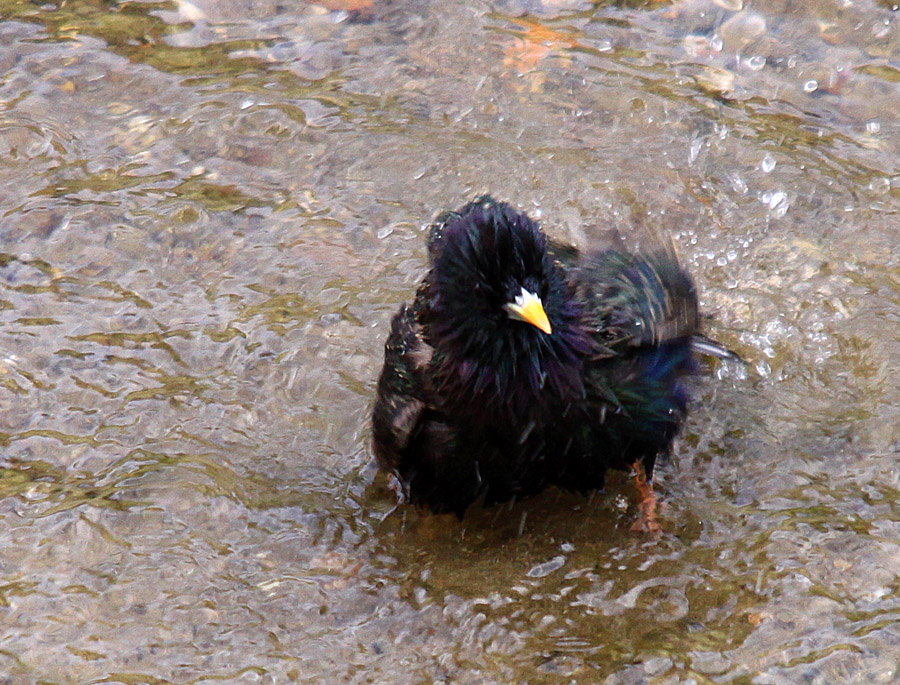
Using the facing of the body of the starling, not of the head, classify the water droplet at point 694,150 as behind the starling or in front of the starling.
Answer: behind

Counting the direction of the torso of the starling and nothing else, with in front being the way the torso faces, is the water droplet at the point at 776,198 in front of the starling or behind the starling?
behind

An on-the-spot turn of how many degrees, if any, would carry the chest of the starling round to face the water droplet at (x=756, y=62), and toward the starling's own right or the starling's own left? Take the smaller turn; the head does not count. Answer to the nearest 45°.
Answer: approximately 180°

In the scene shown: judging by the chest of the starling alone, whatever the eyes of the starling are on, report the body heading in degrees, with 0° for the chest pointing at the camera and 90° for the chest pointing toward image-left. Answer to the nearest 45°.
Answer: approximately 0°

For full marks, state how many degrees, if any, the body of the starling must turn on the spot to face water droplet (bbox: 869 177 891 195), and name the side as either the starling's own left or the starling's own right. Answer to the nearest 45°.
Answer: approximately 135° to the starling's own left

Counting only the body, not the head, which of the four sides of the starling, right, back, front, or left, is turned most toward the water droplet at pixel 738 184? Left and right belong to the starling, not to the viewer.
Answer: back
